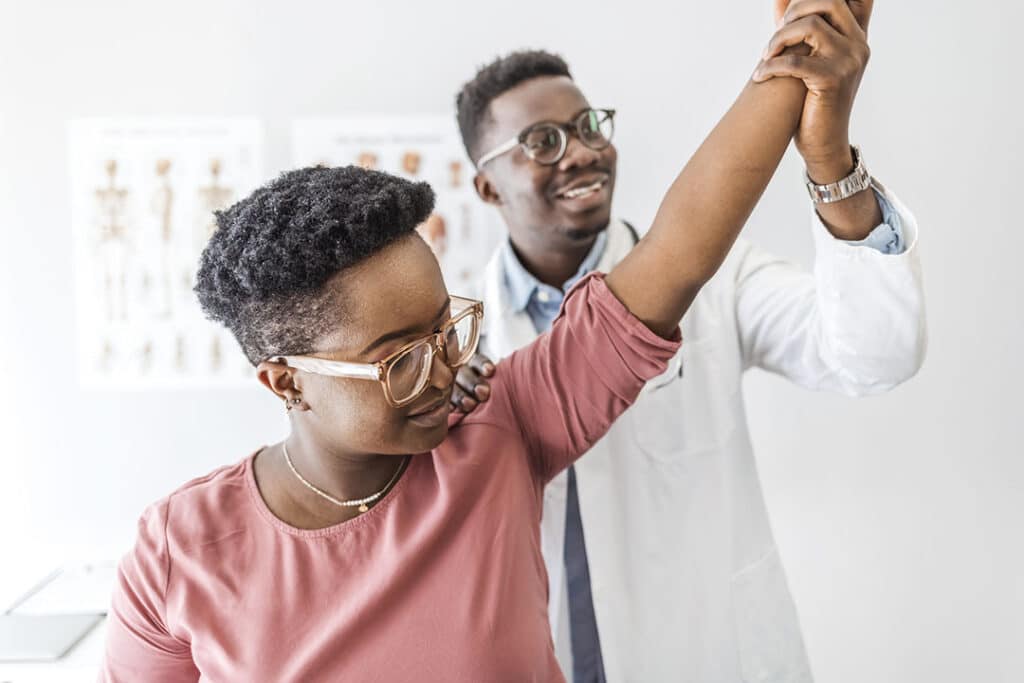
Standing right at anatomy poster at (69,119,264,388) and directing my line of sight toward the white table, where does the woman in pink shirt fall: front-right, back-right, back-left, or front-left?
front-left

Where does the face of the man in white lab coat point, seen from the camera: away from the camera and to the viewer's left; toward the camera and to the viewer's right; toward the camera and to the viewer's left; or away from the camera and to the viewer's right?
toward the camera and to the viewer's right

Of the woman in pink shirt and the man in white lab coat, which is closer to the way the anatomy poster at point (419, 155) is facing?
the woman in pink shirt

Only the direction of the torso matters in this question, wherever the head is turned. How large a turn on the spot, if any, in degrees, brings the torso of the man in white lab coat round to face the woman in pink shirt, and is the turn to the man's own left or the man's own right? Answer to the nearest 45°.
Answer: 0° — they already face them

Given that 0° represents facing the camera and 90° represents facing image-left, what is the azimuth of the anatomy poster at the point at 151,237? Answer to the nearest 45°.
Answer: approximately 0°

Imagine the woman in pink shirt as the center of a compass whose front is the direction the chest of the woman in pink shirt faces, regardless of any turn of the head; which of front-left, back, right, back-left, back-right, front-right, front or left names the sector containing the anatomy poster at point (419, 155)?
back

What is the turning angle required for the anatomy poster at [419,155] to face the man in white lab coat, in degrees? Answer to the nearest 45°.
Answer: approximately 45° to its left

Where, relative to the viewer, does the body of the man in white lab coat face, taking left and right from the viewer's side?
facing the viewer and to the left of the viewer

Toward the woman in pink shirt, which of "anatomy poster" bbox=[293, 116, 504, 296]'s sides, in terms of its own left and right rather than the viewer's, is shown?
front

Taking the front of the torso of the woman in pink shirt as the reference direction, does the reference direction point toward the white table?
no

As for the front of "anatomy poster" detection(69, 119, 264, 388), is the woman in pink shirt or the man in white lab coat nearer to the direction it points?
the woman in pink shirt

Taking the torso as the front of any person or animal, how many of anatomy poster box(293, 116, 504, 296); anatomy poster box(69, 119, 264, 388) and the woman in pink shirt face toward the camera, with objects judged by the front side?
3

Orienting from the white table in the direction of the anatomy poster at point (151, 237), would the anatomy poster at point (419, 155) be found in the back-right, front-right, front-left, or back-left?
front-right

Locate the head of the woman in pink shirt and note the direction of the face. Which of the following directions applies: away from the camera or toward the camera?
toward the camera

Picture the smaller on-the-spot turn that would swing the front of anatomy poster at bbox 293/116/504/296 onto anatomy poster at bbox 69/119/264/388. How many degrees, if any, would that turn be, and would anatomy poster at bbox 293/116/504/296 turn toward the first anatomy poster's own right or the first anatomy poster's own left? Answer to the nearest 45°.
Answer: approximately 90° to the first anatomy poster's own right

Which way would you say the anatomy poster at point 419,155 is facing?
toward the camera
